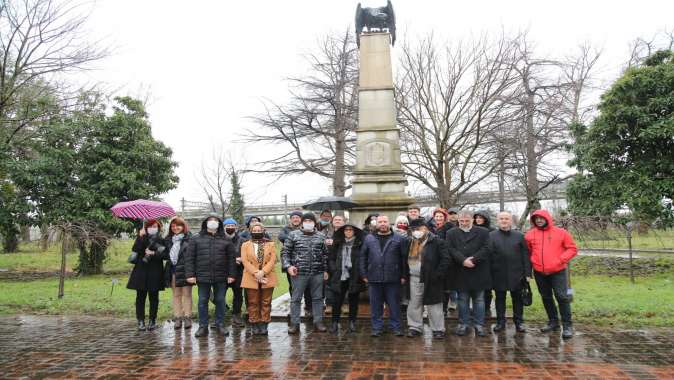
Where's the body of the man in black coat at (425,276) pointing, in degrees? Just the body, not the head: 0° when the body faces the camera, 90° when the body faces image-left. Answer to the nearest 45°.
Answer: approximately 45°

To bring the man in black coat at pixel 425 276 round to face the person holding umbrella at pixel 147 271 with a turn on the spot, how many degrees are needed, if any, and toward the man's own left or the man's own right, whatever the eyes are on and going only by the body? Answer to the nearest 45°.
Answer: approximately 45° to the man's own right

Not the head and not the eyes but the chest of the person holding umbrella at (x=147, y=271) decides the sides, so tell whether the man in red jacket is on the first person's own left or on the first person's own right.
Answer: on the first person's own left

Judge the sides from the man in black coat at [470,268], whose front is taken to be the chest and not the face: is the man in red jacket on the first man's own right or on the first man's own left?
on the first man's own left

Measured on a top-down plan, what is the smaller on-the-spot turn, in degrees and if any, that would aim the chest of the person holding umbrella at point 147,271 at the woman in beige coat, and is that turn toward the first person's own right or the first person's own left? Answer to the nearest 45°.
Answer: approximately 45° to the first person's own left

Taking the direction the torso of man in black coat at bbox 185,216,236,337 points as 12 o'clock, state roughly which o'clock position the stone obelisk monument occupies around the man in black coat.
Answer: The stone obelisk monument is roughly at 8 o'clock from the man in black coat.

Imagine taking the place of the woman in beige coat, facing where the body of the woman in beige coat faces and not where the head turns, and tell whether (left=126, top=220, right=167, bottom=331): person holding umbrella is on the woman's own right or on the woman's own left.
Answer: on the woman's own right

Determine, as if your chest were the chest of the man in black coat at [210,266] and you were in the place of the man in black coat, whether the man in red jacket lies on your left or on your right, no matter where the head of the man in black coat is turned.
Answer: on your left

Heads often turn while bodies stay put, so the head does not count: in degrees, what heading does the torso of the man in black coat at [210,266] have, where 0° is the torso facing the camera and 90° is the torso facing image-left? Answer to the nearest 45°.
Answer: approximately 0°
